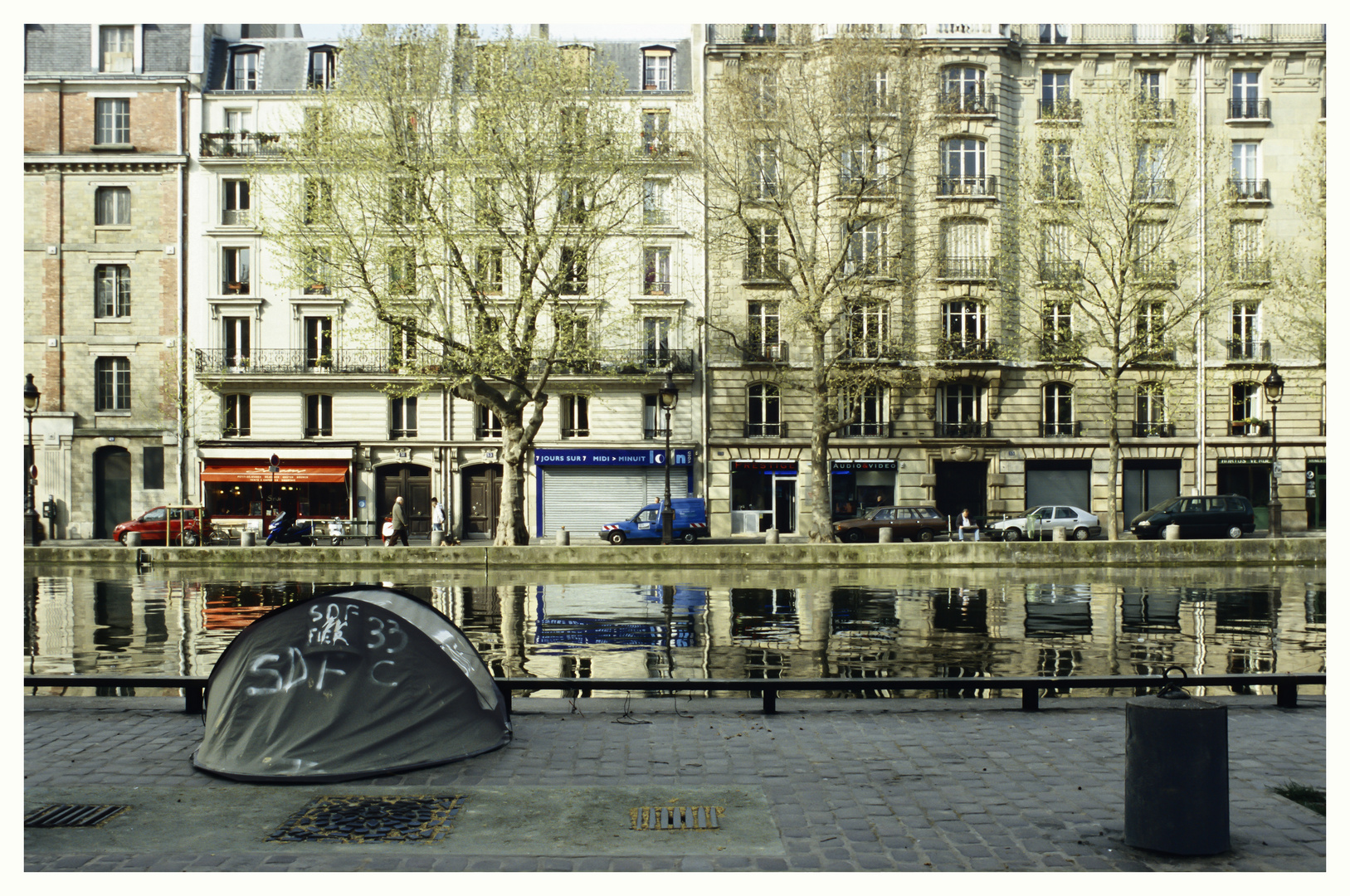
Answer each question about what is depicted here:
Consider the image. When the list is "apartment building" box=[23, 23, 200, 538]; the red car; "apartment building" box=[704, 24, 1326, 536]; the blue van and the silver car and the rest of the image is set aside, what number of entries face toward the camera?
2

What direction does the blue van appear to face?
to the viewer's left

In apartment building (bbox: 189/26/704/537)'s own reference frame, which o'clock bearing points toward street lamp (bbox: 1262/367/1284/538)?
The street lamp is roughly at 10 o'clock from the apartment building.

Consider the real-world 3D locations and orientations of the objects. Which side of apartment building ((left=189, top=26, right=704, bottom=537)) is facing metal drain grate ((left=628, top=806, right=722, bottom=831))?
front

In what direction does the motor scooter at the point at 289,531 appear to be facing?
to the viewer's left

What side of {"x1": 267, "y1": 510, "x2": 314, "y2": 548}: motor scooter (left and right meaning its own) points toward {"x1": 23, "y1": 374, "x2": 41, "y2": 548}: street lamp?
front

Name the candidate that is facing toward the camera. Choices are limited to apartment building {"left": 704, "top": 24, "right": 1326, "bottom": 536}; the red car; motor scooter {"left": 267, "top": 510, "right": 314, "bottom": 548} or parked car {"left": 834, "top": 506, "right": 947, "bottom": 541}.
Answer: the apartment building

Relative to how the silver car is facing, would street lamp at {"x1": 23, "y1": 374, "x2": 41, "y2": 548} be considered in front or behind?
in front

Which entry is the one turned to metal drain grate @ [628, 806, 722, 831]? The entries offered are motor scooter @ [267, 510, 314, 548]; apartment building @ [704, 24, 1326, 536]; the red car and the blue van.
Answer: the apartment building

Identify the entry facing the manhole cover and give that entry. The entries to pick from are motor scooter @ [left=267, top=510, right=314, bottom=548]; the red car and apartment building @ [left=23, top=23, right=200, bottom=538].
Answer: the apartment building

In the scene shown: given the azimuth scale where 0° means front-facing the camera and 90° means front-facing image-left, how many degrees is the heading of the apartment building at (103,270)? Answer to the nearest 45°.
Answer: approximately 0°

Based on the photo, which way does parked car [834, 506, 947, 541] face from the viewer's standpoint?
to the viewer's left

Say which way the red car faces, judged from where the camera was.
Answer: facing to the left of the viewer

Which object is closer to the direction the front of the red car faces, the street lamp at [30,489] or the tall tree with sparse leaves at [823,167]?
the street lamp

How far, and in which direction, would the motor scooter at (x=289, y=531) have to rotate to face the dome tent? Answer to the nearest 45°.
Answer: approximately 90° to its left

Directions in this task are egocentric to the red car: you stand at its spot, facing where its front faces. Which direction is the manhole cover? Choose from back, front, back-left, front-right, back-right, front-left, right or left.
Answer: left
